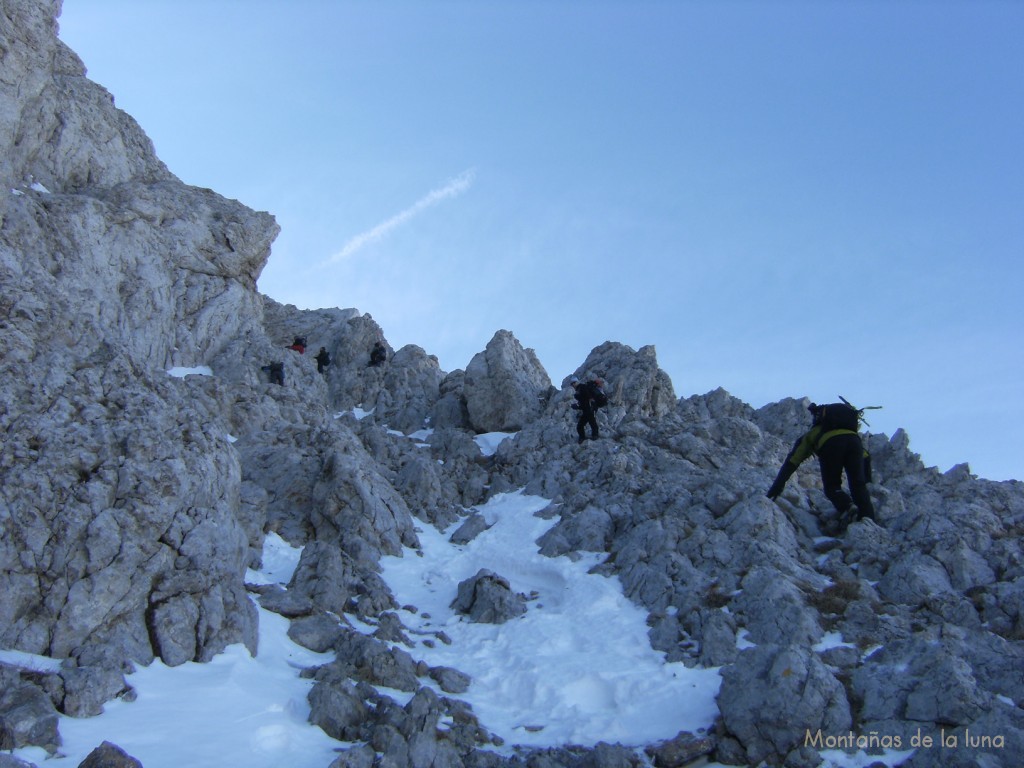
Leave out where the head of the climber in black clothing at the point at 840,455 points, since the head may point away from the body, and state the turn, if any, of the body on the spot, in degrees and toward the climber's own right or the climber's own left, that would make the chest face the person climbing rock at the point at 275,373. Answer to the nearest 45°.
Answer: approximately 45° to the climber's own left

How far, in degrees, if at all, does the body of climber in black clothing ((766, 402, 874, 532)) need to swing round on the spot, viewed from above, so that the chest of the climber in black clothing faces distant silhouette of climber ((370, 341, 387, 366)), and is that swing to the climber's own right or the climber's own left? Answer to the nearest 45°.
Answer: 0° — they already face them

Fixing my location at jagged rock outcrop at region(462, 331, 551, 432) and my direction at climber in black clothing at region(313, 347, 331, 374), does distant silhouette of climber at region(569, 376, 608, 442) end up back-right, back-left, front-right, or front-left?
back-left

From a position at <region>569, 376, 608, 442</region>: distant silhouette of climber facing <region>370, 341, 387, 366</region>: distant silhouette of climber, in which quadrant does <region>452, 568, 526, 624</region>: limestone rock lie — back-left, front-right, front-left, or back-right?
back-left

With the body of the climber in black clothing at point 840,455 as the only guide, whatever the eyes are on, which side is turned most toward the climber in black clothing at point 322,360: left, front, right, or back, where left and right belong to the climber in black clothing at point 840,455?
front

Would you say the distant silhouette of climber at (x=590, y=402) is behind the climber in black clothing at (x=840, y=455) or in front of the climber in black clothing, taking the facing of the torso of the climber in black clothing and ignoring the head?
in front

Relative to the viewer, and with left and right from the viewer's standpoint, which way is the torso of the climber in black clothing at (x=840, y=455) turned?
facing away from the viewer and to the left of the viewer

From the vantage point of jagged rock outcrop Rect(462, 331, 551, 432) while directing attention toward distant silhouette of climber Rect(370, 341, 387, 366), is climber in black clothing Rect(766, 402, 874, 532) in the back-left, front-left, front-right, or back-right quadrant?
back-left
